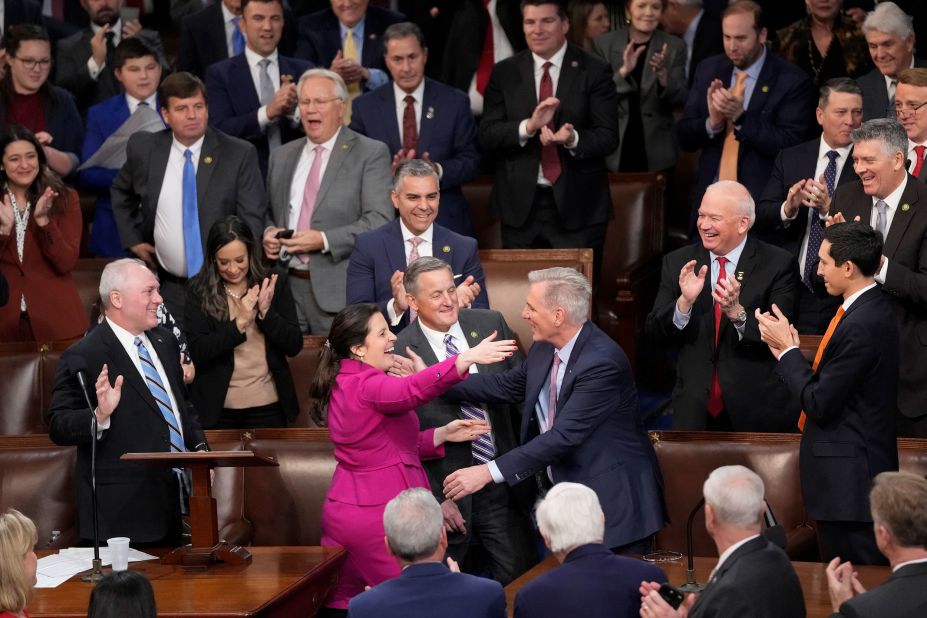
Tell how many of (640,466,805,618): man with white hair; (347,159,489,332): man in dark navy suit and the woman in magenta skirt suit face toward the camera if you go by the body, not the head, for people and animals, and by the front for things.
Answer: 1

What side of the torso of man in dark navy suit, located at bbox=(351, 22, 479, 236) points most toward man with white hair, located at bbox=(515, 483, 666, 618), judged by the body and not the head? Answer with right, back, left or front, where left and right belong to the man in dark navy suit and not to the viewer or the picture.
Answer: front

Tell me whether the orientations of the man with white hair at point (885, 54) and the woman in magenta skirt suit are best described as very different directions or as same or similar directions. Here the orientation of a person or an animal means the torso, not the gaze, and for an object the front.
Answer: very different directions

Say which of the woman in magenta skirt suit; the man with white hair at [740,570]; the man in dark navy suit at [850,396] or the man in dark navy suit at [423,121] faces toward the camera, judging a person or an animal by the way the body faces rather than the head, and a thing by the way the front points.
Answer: the man in dark navy suit at [423,121]

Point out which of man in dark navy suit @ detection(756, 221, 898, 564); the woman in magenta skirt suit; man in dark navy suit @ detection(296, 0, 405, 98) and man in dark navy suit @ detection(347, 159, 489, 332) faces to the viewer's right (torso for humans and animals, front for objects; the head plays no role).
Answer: the woman in magenta skirt suit

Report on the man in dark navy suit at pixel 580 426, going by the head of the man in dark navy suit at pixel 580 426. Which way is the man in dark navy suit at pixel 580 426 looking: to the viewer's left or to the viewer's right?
to the viewer's left

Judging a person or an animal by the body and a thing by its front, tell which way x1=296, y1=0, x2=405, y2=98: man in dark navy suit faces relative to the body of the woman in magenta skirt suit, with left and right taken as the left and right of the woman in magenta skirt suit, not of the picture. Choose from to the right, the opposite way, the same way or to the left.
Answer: to the right

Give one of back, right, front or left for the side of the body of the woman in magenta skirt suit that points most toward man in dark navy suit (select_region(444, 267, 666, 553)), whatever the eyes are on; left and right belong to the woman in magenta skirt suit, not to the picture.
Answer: front

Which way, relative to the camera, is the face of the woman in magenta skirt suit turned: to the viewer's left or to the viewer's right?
to the viewer's right

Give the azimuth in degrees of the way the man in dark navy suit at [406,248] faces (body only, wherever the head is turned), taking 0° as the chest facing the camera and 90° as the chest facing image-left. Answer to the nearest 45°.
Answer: approximately 0°

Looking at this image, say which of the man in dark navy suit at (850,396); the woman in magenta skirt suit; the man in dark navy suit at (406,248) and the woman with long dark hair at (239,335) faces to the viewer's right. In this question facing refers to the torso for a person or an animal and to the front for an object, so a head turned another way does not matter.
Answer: the woman in magenta skirt suit

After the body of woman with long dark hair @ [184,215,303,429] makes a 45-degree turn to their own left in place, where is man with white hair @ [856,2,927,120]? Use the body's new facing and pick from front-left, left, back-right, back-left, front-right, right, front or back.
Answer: front-left

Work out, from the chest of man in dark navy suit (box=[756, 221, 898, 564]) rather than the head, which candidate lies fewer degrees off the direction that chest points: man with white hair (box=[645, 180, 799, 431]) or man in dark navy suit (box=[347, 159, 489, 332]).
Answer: the man in dark navy suit

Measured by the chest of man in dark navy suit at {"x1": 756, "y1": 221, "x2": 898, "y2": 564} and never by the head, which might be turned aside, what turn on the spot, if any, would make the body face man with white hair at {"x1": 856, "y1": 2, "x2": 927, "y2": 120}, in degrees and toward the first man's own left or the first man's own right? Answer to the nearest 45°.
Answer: approximately 90° to the first man's own right

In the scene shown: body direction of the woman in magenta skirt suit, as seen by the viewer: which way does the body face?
to the viewer's right
